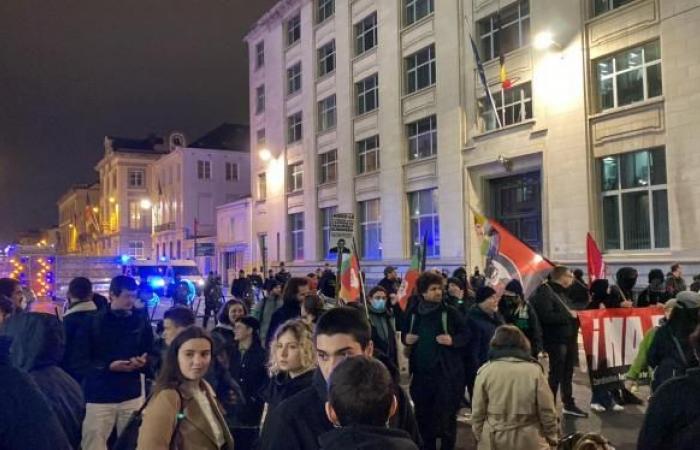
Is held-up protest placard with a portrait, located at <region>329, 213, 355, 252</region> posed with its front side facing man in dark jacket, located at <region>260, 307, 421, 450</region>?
yes

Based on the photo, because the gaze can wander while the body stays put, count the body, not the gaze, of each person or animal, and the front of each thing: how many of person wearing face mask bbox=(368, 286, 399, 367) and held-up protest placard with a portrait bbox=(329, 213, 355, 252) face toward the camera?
2

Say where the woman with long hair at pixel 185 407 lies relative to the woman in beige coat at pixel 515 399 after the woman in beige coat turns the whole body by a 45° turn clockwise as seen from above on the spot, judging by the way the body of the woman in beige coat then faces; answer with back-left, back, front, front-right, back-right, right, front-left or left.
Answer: back

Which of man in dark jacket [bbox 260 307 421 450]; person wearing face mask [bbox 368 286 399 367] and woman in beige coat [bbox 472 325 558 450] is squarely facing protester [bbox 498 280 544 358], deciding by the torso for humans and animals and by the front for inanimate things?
the woman in beige coat

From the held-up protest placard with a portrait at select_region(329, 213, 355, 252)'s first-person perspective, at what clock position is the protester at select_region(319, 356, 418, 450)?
The protester is roughly at 12 o'clock from the held-up protest placard with a portrait.

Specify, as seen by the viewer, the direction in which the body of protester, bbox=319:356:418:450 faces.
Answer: away from the camera

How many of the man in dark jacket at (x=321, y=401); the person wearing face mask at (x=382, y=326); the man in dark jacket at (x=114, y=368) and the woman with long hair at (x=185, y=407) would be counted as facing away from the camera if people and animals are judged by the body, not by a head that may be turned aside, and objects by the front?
0

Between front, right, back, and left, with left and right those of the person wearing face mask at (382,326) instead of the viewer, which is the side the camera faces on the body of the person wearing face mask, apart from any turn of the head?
front

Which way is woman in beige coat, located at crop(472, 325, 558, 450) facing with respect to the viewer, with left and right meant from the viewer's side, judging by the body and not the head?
facing away from the viewer

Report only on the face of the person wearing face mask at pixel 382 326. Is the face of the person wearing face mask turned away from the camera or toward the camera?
toward the camera

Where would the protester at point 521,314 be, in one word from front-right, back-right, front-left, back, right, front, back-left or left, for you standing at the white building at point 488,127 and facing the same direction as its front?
front-left

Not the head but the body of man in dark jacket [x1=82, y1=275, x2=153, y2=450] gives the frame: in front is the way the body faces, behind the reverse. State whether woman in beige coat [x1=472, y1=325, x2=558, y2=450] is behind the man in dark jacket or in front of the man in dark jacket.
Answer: in front

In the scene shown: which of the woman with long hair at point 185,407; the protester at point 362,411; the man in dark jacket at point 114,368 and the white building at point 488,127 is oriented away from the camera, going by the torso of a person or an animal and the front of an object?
the protester

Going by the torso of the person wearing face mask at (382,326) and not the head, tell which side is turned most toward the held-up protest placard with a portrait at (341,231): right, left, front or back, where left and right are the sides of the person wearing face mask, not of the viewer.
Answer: back
